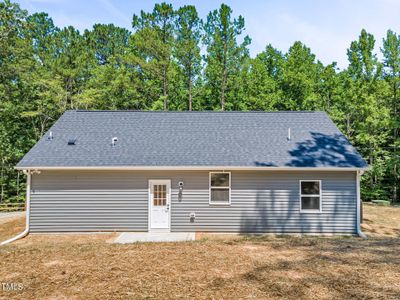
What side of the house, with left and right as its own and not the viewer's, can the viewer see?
back

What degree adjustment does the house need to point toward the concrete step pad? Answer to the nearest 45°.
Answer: approximately 135° to its left
